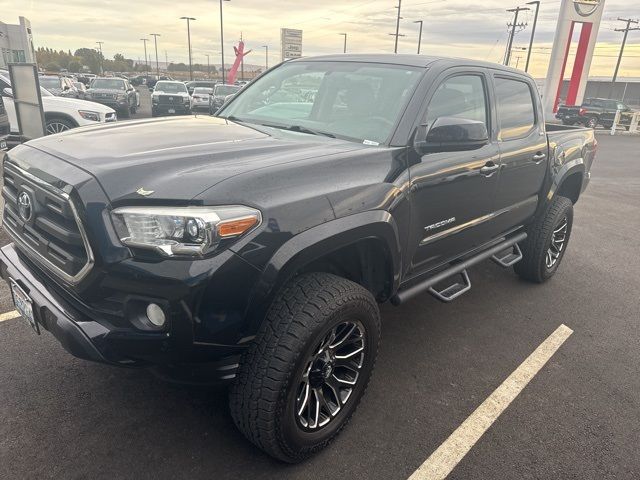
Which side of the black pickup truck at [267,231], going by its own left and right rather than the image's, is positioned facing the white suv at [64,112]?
right

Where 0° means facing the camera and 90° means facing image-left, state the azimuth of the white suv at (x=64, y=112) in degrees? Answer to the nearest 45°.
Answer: approximately 315°

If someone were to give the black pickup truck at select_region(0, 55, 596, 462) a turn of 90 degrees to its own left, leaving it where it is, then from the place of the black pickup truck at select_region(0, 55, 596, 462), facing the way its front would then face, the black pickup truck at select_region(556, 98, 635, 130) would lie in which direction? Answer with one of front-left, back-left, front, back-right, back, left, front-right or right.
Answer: left

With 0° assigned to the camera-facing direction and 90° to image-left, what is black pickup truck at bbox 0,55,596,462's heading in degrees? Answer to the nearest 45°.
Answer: approximately 45°

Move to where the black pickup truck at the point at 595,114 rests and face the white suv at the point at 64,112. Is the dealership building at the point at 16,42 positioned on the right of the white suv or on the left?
right

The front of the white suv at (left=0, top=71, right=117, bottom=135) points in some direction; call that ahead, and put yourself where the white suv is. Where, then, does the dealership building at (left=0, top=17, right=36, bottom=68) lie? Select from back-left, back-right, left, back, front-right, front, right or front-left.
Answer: back-left

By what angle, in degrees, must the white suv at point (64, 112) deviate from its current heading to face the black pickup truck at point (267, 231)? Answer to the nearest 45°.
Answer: approximately 45° to its right

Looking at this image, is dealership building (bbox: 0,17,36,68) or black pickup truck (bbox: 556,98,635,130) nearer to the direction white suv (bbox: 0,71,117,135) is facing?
the black pickup truck

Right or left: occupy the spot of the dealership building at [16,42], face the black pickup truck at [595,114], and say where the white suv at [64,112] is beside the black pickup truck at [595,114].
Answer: right
